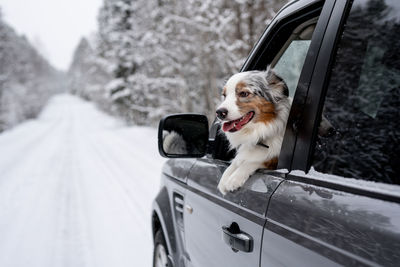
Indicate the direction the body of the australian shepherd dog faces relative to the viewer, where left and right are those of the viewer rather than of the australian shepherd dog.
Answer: facing the viewer and to the left of the viewer
